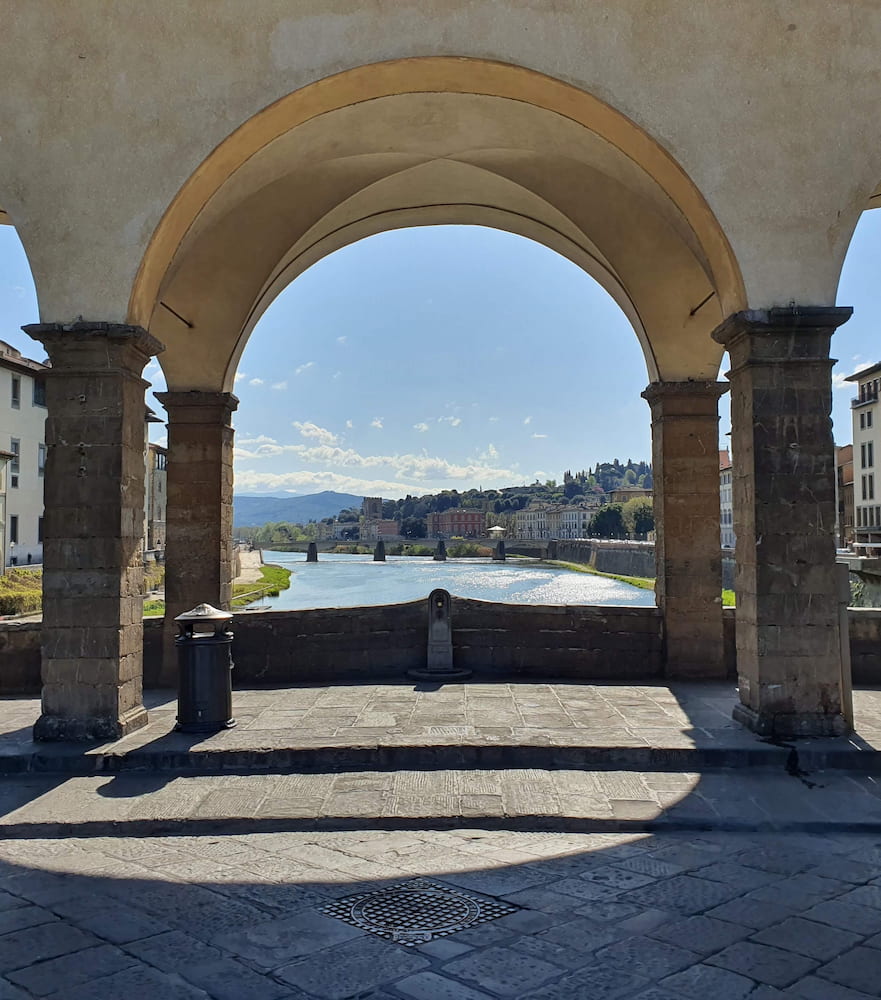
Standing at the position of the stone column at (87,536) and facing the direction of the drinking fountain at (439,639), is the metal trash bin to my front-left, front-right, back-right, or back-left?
front-right

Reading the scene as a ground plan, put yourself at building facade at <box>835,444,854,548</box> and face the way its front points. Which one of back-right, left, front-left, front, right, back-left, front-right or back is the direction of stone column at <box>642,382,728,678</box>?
front-left

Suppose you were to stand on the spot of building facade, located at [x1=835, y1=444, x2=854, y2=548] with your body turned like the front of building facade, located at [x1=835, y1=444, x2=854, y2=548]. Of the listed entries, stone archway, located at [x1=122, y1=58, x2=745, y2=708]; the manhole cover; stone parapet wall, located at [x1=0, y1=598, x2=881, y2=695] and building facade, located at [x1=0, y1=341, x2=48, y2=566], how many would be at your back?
0

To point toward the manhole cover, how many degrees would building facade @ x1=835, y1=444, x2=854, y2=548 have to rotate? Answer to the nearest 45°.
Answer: approximately 45° to its left

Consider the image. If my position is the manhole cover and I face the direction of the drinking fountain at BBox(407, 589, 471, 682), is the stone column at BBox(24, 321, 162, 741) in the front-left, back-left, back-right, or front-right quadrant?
front-left

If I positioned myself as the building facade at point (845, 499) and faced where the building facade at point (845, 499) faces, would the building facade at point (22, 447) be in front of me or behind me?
in front

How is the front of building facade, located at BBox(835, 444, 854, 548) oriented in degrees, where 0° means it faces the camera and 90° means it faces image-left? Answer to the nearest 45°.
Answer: approximately 45°

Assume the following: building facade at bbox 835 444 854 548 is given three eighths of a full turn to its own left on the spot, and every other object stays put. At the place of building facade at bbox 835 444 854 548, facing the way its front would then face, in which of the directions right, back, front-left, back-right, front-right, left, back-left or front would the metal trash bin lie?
right

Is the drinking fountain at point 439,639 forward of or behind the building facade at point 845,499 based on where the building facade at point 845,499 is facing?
forward

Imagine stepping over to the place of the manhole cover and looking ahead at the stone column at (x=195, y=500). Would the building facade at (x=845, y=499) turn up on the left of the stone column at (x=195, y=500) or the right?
right

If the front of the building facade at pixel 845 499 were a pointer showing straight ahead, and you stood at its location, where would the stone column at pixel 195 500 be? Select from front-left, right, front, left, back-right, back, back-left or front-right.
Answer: front-left

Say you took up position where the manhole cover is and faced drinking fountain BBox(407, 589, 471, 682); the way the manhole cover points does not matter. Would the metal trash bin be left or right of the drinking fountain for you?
left

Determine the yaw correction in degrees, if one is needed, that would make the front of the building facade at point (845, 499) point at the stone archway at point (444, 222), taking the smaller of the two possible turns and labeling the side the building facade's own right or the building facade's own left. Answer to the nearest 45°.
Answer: approximately 45° to the building facade's own left
